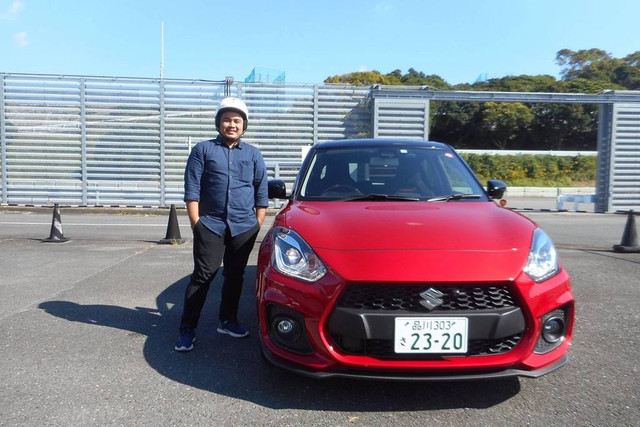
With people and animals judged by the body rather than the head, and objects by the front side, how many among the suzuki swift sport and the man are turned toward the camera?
2

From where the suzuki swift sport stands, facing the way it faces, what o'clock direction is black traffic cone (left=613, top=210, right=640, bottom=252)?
The black traffic cone is roughly at 7 o'clock from the suzuki swift sport.

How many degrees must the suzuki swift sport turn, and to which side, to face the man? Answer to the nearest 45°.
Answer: approximately 45° to its right

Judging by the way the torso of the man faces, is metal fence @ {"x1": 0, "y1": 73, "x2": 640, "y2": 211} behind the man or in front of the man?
behind

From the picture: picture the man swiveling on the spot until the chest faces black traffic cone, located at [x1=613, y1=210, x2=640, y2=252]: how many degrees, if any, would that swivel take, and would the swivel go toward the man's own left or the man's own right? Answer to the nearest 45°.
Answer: approximately 135° to the man's own left

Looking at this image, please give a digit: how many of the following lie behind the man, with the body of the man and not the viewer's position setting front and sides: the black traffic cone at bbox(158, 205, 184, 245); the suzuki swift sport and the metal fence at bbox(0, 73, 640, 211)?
2

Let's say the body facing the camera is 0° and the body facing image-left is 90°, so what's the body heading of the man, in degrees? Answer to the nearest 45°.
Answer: approximately 0°

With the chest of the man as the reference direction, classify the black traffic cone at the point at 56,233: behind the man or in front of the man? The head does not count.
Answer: behind

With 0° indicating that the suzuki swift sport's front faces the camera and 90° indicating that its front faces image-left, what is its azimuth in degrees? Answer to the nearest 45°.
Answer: approximately 0°

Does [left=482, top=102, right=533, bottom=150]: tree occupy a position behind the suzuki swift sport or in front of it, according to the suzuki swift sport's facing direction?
behind

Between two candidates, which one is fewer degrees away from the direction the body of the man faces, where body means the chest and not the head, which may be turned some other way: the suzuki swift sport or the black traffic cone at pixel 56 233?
the suzuki swift sport
